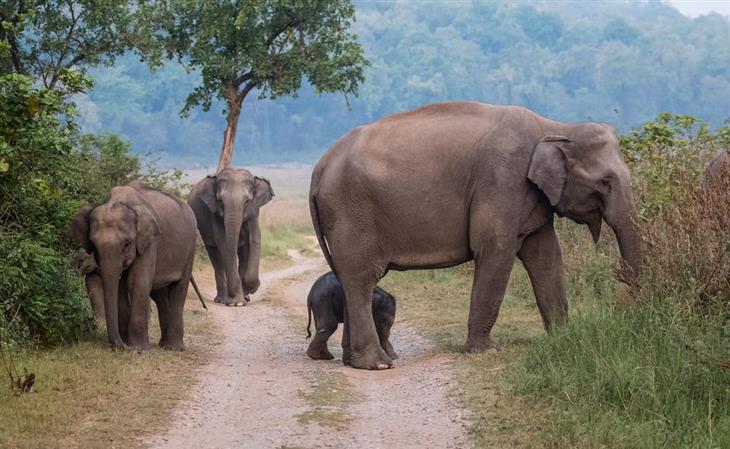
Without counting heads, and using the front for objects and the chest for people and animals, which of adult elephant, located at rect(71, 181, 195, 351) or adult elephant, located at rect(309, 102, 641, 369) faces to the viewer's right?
adult elephant, located at rect(309, 102, 641, 369)

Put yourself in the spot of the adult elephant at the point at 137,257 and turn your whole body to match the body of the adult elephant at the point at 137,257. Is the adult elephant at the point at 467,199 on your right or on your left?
on your left

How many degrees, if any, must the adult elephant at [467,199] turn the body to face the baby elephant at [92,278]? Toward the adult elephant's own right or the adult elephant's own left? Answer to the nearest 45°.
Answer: approximately 180°

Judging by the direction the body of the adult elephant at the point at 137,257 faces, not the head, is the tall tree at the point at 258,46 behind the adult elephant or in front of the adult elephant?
behind

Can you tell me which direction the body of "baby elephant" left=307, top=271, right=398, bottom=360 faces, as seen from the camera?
to the viewer's right

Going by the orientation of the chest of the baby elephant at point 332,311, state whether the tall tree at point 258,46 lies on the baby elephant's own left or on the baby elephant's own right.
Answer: on the baby elephant's own left

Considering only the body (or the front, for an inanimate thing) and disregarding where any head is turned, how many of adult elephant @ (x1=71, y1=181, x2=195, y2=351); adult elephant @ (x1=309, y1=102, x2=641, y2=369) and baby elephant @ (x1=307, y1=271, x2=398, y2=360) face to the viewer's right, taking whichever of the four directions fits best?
2

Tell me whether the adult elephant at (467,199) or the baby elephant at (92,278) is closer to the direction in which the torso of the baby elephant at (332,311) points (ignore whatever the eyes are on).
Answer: the adult elephant

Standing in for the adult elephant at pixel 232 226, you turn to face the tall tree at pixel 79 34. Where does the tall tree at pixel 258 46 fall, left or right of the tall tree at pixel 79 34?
right

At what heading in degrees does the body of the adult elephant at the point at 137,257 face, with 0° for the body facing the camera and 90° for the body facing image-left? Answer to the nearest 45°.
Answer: approximately 45°

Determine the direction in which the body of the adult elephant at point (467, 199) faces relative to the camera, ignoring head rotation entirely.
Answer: to the viewer's right

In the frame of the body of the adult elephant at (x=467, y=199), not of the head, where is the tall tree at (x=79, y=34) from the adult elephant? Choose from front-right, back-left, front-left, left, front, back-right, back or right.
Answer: back-left

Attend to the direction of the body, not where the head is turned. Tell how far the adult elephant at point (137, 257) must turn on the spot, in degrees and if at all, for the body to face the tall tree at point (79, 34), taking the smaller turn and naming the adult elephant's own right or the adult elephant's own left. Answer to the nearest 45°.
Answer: approximately 135° to the adult elephant's own right
